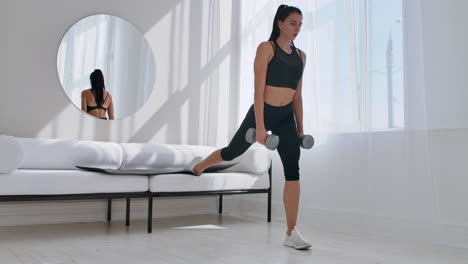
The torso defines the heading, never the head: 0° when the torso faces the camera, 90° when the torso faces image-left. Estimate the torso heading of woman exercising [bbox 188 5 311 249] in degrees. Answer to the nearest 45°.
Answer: approximately 315°

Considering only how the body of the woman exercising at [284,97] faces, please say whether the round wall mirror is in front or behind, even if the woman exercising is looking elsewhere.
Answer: behind

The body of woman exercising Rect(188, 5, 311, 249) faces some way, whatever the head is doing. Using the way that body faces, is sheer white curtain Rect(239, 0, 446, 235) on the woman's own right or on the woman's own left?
on the woman's own left
